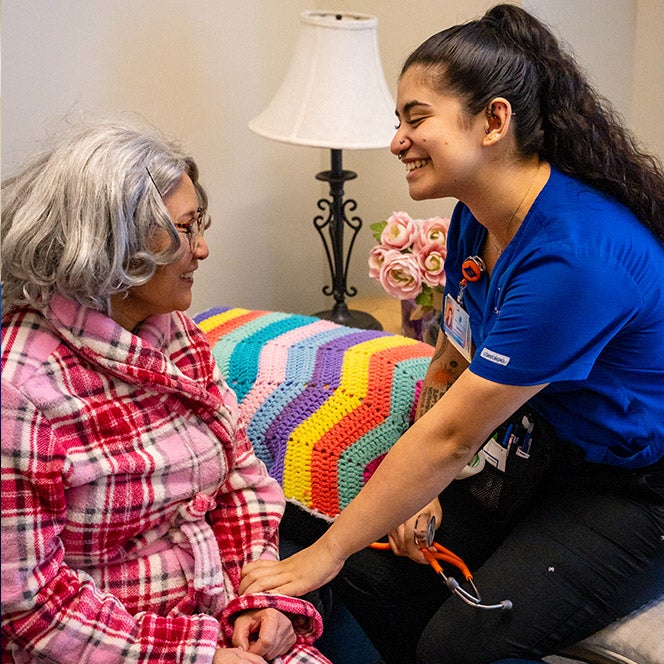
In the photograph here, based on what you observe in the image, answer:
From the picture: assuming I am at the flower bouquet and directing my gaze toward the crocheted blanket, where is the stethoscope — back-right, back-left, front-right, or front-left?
front-left

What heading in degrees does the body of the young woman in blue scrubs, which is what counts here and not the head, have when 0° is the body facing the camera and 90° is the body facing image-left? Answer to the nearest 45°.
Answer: approximately 90°

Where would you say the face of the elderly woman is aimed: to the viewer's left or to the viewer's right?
to the viewer's right

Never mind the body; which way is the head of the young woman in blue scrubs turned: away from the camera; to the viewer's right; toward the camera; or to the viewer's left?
to the viewer's left

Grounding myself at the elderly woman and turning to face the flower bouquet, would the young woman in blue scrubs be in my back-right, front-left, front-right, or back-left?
front-right

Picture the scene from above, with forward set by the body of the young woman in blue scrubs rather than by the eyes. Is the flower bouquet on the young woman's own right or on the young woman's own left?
on the young woman's own right
